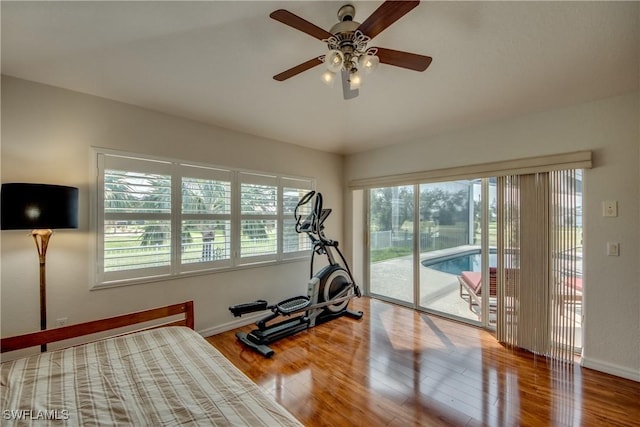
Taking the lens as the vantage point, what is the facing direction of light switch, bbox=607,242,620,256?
facing the viewer

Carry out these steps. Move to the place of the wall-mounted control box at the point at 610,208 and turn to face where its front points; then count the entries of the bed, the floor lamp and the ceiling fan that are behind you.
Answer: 0

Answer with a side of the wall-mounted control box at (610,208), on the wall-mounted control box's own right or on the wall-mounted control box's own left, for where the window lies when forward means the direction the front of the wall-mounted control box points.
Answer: on the wall-mounted control box's own right

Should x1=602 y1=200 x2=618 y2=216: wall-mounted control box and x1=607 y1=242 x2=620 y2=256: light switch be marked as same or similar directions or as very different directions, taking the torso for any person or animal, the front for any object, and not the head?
same or similar directions

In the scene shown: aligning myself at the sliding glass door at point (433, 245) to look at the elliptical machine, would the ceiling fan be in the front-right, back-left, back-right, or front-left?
front-left

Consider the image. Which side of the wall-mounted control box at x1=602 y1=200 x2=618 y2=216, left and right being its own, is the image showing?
front

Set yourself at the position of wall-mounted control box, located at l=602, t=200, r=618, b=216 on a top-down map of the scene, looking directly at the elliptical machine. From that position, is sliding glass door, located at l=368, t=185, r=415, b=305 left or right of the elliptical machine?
right

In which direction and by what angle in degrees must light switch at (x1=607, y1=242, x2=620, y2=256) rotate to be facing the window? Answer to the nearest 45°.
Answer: approximately 45° to its right

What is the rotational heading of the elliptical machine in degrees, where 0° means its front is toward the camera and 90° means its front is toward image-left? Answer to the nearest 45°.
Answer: approximately 225°

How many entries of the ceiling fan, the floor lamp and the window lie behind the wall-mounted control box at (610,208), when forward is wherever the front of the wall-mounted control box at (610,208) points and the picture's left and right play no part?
0

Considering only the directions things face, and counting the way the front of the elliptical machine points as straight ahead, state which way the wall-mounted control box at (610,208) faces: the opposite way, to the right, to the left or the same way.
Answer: the opposite way
